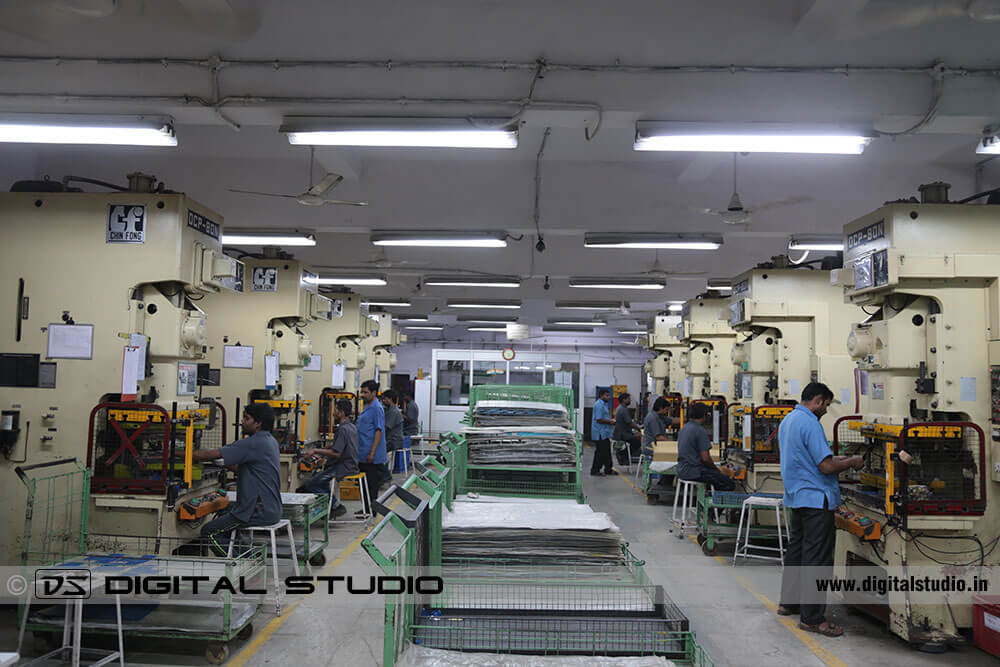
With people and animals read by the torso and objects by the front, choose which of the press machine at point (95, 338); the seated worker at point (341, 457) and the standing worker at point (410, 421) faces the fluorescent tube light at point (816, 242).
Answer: the press machine

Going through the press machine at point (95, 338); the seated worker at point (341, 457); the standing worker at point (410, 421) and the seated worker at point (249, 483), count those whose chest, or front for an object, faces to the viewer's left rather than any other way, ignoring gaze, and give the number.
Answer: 3

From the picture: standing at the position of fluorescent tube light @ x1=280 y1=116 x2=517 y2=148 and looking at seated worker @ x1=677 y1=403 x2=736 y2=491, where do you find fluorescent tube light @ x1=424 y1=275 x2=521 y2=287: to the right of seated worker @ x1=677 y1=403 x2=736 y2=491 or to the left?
left

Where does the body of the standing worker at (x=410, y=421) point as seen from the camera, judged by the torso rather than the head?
to the viewer's left

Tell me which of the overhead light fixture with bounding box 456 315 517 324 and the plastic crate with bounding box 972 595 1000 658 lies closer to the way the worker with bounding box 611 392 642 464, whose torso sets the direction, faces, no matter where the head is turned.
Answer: the plastic crate

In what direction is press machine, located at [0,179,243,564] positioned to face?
to the viewer's right

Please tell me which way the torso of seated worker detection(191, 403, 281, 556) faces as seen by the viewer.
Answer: to the viewer's left

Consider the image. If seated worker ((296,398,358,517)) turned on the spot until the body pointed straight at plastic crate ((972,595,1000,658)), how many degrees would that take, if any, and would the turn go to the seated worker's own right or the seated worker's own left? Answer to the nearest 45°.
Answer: approximately 135° to the seated worker's own left

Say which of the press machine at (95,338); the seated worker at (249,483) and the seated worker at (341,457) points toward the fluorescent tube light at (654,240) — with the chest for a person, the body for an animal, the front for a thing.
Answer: the press machine

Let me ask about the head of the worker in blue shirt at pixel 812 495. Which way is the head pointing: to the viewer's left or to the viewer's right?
to the viewer's right

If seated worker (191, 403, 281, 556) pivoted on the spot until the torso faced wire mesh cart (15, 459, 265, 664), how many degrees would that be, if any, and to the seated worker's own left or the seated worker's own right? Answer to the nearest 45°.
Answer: approximately 45° to the seated worker's own left

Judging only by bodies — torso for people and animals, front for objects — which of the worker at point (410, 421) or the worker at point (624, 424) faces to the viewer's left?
the worker at point (410, 421)

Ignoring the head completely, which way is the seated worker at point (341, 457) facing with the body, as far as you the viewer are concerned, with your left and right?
facing to the left of the viewer

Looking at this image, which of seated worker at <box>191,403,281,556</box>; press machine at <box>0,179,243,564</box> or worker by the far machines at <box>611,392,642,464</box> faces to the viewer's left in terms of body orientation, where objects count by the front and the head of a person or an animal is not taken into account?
the seated worker

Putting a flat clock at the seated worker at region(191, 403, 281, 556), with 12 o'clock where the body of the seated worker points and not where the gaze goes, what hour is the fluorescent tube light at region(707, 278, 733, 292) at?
The fluorescent tube light is roughly at 5 o'clock from the seated worker.
